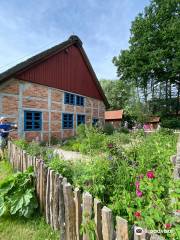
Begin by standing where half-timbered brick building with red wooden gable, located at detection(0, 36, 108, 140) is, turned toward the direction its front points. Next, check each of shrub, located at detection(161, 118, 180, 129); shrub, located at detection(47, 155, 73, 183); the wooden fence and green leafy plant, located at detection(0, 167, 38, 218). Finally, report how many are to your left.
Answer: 1

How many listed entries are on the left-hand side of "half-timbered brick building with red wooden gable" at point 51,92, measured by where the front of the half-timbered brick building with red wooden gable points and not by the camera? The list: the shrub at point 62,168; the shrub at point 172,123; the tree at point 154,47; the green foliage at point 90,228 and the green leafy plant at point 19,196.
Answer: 2

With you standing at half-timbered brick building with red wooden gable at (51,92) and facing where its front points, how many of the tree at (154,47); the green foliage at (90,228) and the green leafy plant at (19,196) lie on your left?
1

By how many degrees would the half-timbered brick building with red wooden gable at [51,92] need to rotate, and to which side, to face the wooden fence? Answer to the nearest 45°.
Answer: approximately 45° to its right

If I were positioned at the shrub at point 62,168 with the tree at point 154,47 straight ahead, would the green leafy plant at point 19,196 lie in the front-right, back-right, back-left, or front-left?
back-left

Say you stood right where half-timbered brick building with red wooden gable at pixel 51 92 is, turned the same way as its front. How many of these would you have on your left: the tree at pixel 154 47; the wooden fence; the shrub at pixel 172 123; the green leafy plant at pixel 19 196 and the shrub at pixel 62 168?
2

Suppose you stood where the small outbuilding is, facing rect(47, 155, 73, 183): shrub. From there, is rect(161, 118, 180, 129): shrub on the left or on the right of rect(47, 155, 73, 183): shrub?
left

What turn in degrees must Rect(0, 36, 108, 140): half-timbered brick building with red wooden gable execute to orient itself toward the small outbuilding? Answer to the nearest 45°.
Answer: approximately 90° to its left

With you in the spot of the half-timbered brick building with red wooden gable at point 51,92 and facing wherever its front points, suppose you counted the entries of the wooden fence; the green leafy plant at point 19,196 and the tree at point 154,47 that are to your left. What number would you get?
1

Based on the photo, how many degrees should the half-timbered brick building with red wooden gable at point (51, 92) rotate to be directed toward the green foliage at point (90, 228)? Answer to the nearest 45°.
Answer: approximately 45° to its right

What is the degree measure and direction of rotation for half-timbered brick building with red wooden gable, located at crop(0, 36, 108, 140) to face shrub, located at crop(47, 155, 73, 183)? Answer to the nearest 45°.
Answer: approximately 45° to its right

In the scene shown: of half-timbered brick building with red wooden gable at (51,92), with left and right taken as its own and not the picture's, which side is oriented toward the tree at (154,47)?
left

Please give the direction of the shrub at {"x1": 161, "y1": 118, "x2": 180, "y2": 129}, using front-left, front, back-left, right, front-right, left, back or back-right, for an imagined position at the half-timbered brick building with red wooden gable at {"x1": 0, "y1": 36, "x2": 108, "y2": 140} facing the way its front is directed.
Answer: left

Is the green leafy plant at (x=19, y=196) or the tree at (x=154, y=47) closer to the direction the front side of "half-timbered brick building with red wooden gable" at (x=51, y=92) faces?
the green leafy plant

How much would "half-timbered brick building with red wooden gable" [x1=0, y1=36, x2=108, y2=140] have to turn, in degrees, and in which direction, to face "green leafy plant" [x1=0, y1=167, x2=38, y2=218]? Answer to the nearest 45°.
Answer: approximately 45° to its right

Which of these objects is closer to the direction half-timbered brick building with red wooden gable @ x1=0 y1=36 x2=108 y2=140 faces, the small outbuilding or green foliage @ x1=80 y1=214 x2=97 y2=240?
the green foliage

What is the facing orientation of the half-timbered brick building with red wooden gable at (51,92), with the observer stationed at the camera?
facing the viewer and to the right of the viewer

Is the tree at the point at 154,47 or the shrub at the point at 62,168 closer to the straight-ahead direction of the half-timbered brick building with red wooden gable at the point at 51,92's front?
the shrub
